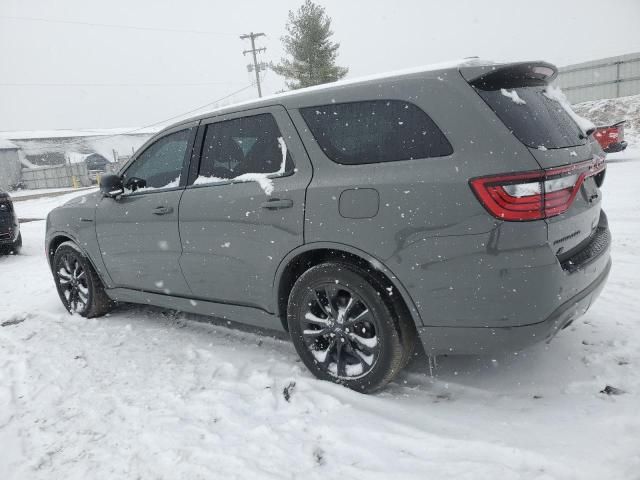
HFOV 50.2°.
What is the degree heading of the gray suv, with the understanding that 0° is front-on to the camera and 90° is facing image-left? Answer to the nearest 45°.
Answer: approximately 135°

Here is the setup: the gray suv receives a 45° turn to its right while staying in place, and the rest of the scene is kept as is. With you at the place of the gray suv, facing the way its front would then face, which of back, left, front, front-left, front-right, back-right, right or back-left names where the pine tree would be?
front

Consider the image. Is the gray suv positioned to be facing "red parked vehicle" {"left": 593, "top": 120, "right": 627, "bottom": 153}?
no

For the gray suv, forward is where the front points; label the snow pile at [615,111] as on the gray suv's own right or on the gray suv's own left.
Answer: on the gray suv's own right

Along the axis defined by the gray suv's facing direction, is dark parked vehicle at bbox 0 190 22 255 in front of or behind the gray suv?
in front
